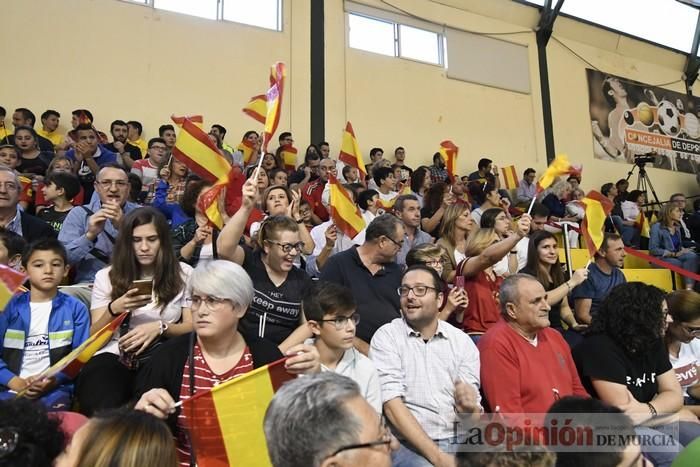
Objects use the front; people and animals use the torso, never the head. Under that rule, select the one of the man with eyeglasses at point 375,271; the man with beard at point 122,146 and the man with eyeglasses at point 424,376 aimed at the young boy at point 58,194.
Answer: the man with beard

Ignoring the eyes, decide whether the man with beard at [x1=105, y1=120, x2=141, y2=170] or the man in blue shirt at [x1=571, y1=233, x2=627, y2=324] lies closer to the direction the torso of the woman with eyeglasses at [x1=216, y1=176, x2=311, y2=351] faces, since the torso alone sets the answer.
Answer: the man in blue shirt

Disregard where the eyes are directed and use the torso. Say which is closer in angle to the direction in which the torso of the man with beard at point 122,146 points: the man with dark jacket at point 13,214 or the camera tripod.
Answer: the man with dark jacket

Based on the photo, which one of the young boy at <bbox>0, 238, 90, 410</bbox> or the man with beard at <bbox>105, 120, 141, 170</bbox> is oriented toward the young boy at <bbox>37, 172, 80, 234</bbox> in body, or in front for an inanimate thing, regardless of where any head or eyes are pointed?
the man with beard

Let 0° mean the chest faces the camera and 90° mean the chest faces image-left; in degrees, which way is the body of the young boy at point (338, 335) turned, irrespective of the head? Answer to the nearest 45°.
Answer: approximately 315°

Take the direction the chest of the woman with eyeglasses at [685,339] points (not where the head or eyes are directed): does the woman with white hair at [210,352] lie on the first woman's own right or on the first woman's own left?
on the first woman's own right

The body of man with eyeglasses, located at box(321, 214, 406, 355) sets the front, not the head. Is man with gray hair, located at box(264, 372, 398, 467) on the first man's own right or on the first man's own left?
on the first man's own right
